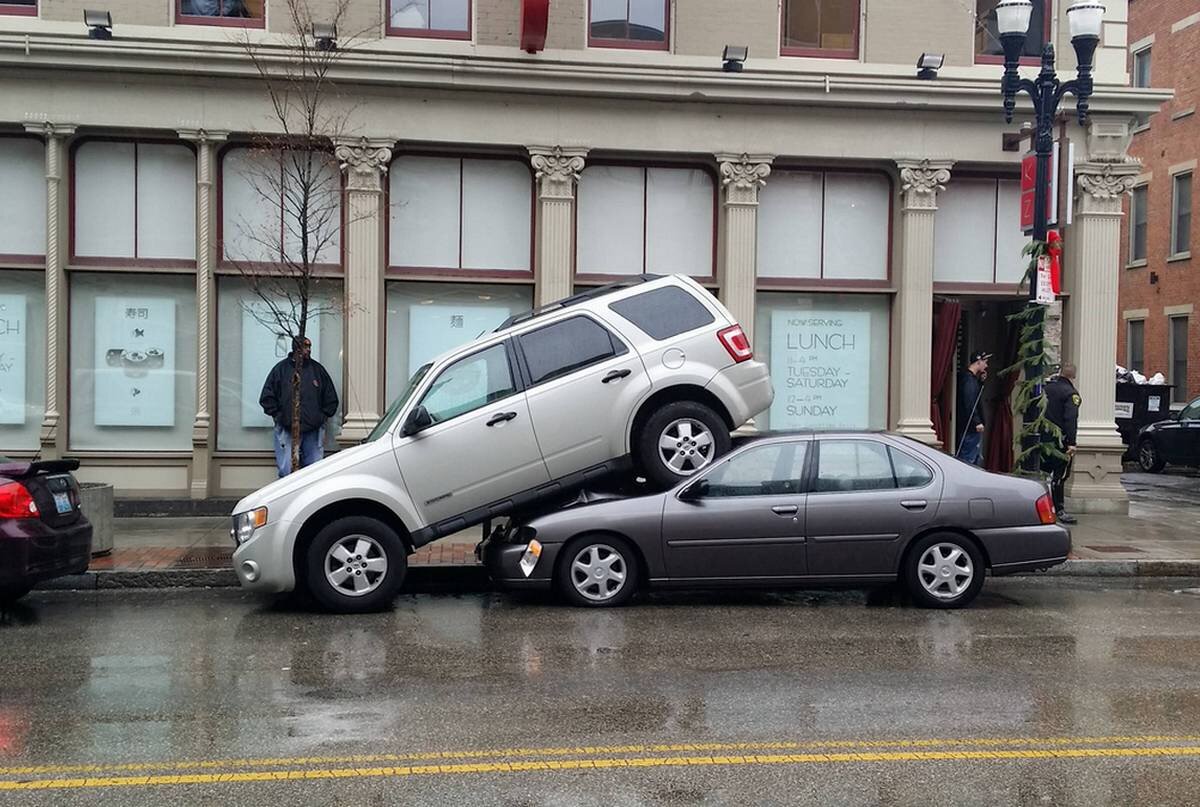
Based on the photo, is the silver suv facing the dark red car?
yes

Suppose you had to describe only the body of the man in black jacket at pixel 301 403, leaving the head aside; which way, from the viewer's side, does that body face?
toward the camera

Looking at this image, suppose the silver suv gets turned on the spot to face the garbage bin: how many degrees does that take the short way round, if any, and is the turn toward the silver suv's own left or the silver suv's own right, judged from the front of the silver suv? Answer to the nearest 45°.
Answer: approximately 135° to the silver suv's own right

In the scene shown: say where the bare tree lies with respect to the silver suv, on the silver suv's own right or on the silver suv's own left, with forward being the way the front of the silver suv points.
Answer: on the silver suv's own right

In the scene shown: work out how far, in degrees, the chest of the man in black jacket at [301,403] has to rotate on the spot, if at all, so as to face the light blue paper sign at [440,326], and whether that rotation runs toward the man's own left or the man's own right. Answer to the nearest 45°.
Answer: approximately 135° to the man's own left

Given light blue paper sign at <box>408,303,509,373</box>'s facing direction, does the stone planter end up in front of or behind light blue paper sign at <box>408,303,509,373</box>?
in front

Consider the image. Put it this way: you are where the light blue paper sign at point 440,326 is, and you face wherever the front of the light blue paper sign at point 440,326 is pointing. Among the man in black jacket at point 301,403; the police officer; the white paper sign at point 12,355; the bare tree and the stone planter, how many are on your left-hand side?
1

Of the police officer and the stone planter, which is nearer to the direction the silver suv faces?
the stone planter

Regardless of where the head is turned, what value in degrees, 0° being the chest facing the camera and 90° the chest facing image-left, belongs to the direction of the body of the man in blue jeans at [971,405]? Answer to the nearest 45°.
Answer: approximately 270°

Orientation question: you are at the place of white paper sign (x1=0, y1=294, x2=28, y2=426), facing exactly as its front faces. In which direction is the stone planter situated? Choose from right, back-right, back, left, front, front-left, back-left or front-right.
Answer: front

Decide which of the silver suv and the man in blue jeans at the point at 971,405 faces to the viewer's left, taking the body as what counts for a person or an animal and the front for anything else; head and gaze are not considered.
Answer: the silver suv

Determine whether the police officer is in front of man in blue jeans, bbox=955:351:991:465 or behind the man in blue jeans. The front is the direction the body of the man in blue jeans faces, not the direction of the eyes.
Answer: in front

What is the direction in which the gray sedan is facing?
to the viewer's left

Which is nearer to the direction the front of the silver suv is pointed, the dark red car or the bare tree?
the dark red car

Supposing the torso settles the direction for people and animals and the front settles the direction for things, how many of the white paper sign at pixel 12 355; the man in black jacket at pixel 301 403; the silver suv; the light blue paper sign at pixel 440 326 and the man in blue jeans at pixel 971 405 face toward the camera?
3

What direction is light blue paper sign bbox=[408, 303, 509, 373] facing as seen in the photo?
toward the camera

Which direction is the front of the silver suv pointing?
to the viewer's left

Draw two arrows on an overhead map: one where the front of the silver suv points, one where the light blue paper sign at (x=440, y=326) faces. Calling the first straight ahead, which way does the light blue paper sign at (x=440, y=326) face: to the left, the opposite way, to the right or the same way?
to the left
